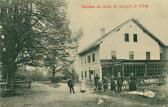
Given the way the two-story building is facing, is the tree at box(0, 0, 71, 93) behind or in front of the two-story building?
in front

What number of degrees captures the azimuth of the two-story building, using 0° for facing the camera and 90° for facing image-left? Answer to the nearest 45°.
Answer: approximately 0°
